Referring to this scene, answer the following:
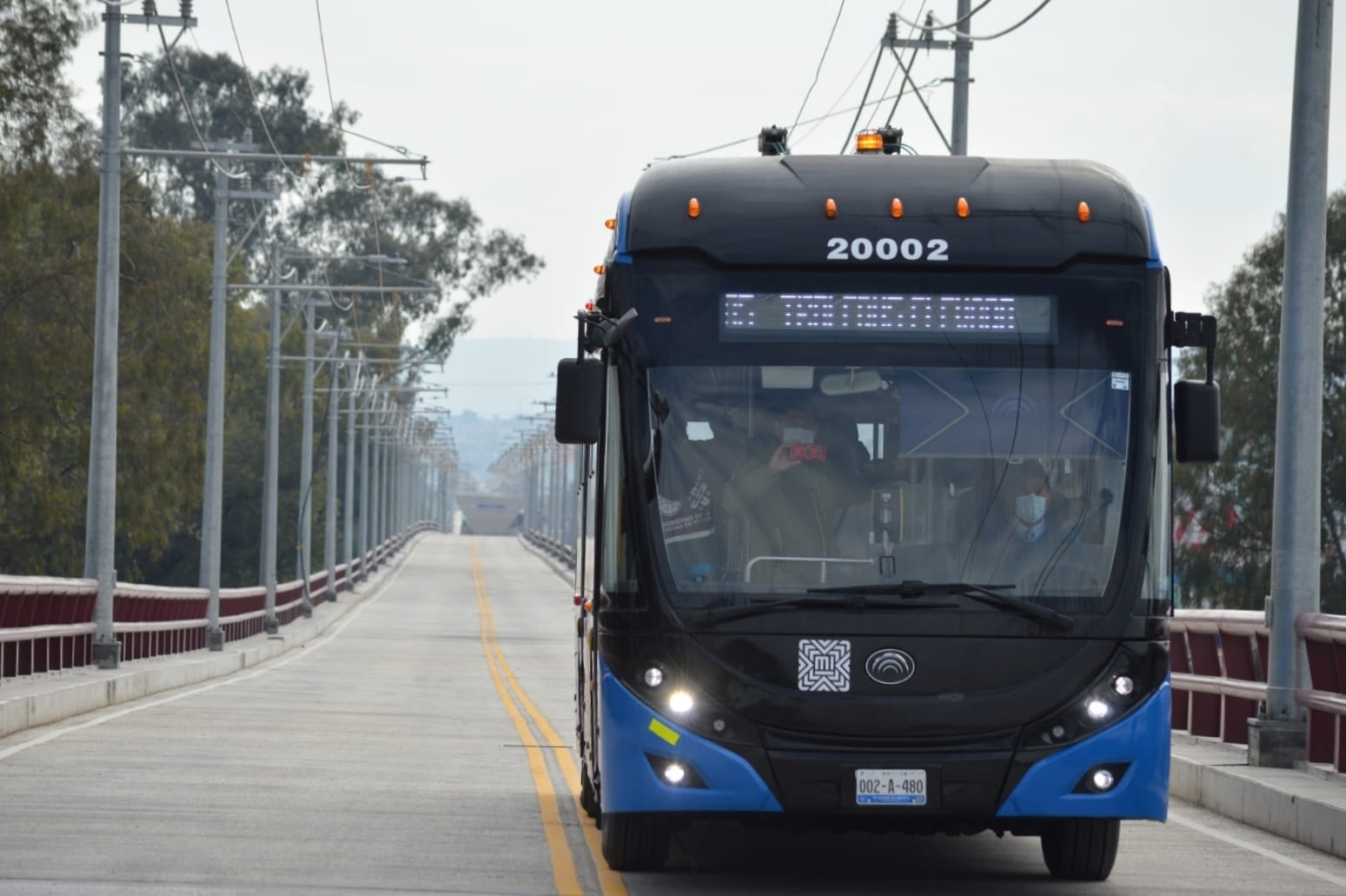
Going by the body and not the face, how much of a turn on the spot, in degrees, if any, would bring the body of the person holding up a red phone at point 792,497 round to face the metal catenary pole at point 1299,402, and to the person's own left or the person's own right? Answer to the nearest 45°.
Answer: approximately 135° to the person's own left

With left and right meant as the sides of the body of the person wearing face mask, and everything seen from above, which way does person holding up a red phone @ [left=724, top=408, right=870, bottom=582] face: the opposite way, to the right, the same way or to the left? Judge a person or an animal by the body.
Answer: the same way

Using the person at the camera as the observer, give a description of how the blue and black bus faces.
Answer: facing the viewer

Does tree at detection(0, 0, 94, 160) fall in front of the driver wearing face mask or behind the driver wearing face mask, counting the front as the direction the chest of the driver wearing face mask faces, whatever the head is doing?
behind

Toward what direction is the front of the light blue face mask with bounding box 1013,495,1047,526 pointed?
toward the camera

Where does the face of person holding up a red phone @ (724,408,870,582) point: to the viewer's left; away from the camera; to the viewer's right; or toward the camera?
toward the camera

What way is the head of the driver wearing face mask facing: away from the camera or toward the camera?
toward the camera

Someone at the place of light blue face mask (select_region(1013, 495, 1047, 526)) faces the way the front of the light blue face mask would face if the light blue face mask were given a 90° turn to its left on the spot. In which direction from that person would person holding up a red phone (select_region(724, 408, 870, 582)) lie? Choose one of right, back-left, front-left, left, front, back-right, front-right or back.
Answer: back

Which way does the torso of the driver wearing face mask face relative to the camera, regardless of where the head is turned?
toward the camera
